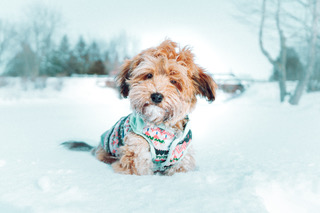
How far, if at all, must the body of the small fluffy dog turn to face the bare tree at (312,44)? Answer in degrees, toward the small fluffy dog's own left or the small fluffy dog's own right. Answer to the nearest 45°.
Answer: approximately 90° to the small fluffy dog's own left

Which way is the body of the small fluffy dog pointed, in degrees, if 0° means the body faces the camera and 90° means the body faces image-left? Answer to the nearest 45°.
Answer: approximately 315°

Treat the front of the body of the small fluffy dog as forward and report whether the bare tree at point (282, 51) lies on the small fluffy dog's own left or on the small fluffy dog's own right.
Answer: on the small fluffy dog's own left
